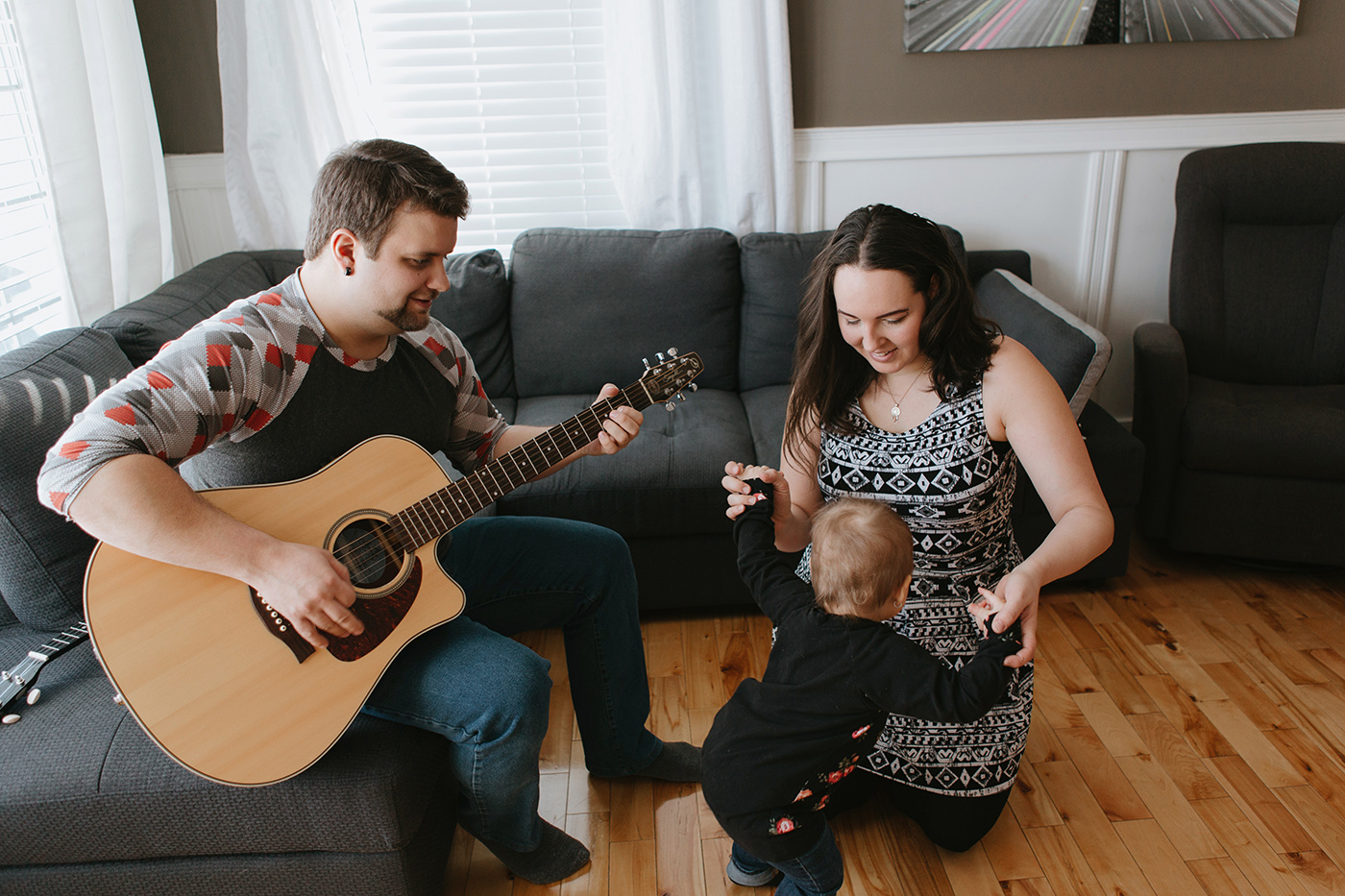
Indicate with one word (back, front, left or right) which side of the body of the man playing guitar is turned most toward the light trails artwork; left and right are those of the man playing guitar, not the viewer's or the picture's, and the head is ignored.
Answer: left

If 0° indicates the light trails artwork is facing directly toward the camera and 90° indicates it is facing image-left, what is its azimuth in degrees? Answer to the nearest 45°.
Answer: approximately 0°

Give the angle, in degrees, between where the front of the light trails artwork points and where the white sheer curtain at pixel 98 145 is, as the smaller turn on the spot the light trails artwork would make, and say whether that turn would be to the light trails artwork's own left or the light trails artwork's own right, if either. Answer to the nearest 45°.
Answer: approximately 45° to the light trails artwork's own right

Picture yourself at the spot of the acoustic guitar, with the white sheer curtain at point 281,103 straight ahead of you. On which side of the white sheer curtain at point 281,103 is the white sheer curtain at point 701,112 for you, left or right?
right

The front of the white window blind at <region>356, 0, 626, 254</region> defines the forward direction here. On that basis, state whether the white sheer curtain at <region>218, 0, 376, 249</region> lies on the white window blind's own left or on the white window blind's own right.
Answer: on the white window blind's own right

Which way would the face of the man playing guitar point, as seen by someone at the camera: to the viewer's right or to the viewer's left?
to the viewer's right

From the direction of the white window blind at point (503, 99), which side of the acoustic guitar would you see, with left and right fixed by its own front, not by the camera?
back

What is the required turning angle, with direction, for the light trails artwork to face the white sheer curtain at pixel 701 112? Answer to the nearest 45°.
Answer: approximately 45° to its right
